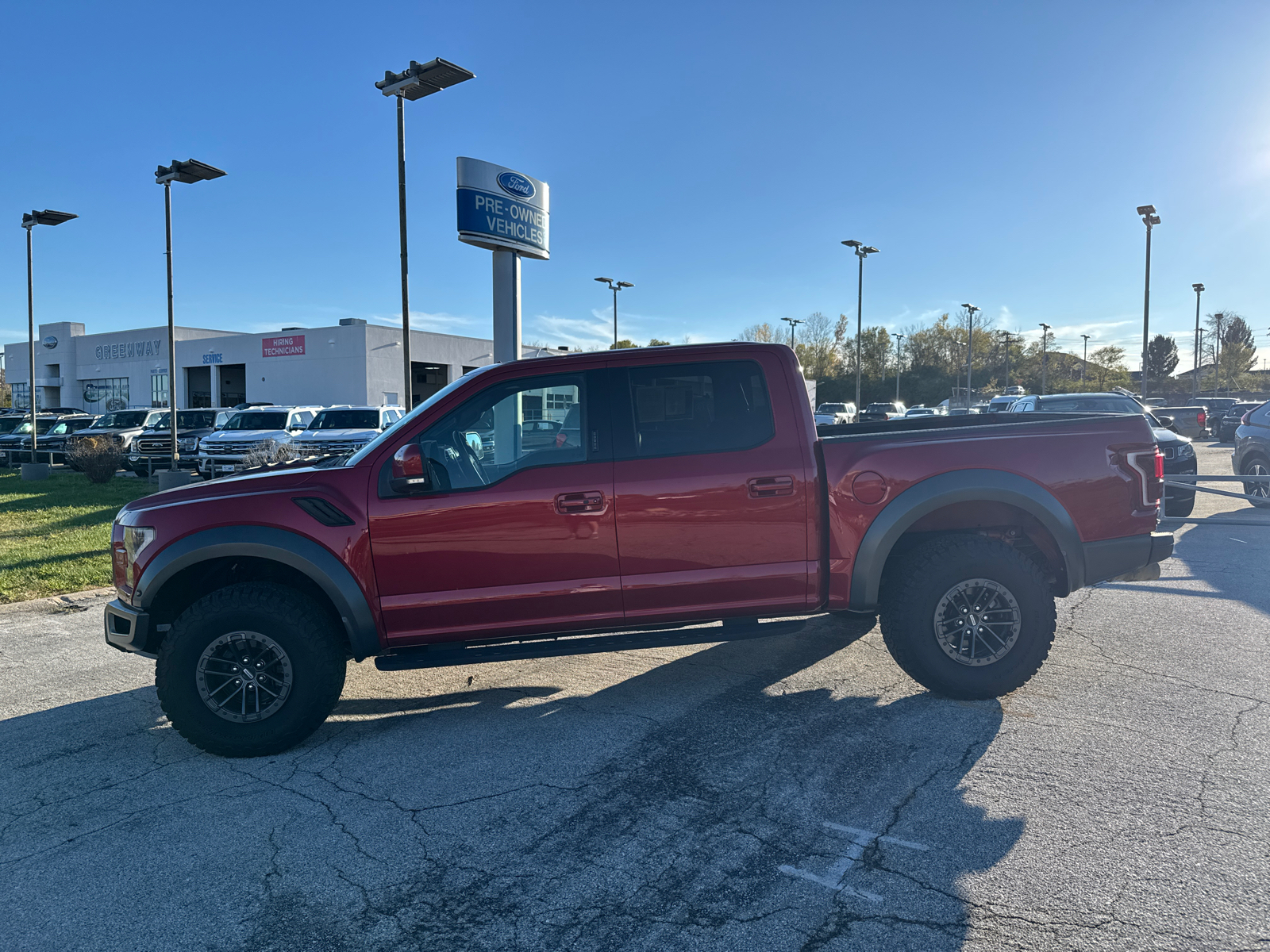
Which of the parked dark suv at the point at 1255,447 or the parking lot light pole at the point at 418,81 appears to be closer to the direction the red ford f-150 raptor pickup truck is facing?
the parking lot light pole

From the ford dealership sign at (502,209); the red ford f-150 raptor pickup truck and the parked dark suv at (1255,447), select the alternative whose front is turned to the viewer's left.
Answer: the red ford f-150 raptor pickup truck

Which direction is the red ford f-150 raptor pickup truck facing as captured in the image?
to the viewer's left

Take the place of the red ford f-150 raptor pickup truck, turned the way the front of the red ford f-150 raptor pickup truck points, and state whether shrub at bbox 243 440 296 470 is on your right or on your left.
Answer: on your right

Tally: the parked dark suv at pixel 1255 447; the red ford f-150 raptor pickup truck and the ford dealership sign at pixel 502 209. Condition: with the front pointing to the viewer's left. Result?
1

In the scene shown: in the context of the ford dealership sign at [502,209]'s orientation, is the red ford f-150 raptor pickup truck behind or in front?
in front

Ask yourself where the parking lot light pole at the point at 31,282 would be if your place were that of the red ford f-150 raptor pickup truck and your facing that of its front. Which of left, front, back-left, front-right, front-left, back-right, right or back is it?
front-right
